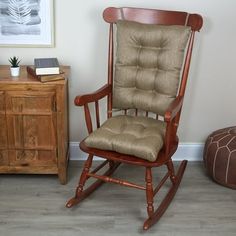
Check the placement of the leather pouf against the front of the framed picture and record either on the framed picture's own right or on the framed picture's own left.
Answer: on the framed picture's own left

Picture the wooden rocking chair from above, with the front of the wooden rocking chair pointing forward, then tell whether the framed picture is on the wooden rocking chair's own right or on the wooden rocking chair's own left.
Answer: on the wooden rocking chair's own right

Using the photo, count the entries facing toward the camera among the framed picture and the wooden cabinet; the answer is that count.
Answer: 2

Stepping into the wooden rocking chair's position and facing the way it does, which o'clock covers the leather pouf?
The leather pouf is roughly at 7 o'clock from the wooden rocking chair.

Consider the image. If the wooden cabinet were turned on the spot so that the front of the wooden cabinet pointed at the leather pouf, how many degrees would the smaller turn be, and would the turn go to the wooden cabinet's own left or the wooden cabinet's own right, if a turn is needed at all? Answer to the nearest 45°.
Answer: approximately 90° to the wooden cabinet's own left

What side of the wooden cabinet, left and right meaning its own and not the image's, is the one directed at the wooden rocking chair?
left

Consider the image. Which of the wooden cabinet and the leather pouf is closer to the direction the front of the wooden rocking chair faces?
the wooden cabinet

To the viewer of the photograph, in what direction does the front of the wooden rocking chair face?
facing the viewer and to the left of the viewer

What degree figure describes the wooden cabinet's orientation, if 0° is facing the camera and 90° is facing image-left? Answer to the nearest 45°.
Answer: approximately 0°
